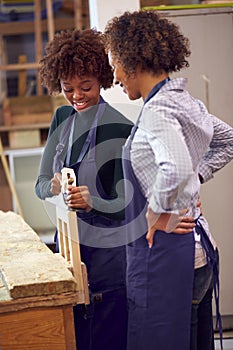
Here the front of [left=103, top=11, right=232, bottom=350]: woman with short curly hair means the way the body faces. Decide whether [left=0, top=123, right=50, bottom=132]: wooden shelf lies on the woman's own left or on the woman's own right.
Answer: on the woman's own right

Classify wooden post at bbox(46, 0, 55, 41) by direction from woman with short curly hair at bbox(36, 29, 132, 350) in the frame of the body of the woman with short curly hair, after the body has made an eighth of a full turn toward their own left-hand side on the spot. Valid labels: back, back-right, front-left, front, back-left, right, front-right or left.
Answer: back

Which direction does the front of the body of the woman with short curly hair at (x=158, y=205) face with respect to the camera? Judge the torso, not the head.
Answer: to the viewer's left

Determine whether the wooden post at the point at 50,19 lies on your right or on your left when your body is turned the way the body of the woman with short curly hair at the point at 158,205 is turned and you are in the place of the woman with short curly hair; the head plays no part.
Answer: on your right

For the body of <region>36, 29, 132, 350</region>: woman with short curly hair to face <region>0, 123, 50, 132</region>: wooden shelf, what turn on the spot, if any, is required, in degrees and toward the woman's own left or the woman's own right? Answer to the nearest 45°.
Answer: approximately 135° to the woman's own right
